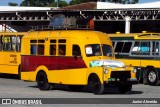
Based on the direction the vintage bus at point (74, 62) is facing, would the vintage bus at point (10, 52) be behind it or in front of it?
behind

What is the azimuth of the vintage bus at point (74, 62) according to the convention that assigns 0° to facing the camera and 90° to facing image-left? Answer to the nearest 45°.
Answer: approximately 315°
